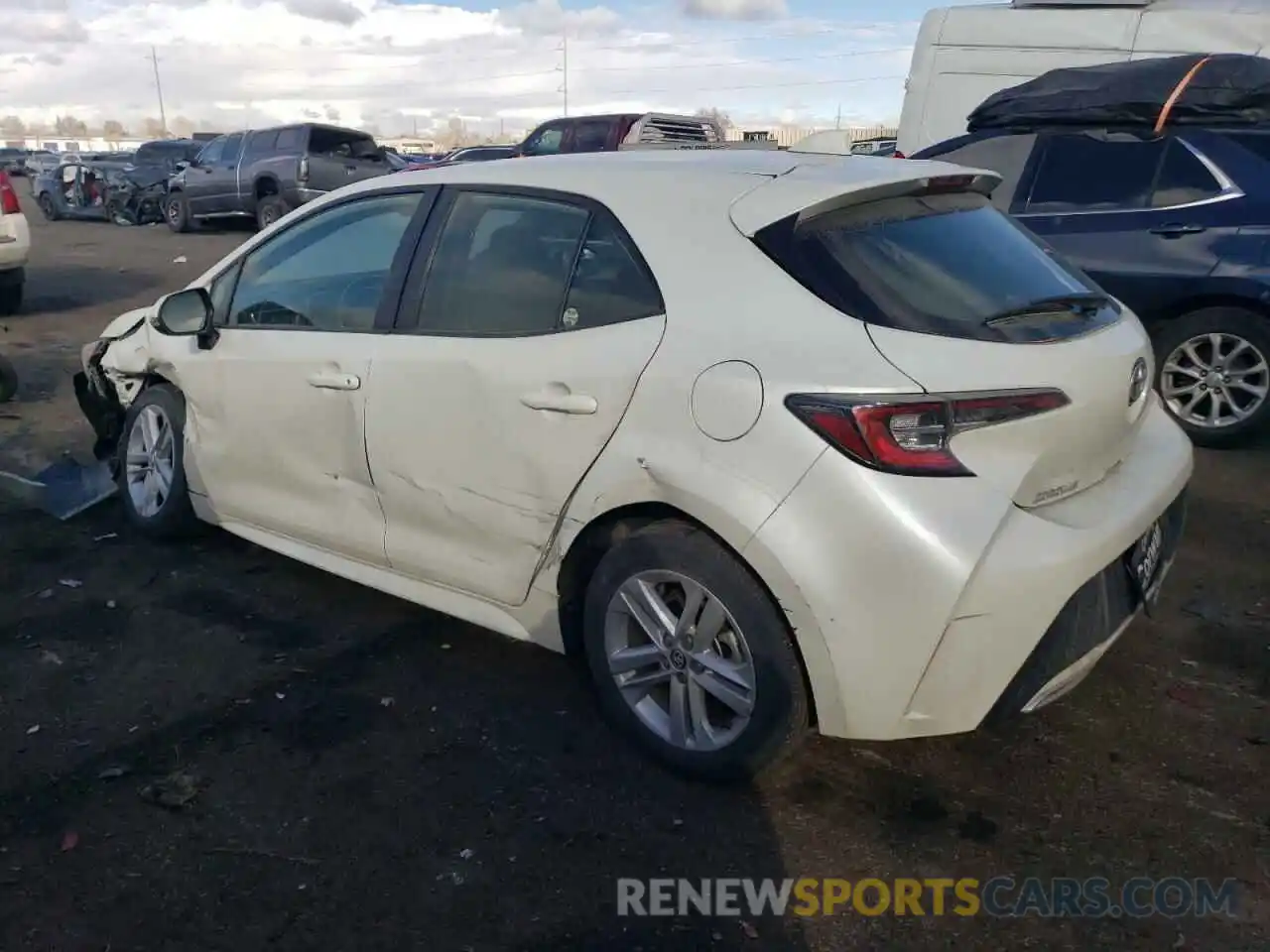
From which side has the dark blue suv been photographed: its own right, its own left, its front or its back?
left

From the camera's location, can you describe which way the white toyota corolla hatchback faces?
facing away from the viewer and to the left of the viewer

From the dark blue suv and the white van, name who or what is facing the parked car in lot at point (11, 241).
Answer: the dark blue suv

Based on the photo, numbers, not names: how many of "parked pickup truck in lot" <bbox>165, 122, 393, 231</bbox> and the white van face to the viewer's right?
1

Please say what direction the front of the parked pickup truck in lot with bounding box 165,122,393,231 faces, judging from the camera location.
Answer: facing away from the viewer and to the left of the viewer

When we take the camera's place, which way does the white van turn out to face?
facing to the right of the viewer

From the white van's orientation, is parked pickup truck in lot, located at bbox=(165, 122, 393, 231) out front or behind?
behind

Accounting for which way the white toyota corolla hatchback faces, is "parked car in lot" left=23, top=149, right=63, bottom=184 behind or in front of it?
in front

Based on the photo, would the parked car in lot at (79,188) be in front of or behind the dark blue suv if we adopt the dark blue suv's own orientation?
in front

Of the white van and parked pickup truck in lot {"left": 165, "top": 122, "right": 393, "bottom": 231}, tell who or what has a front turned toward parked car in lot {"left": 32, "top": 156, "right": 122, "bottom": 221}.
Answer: parked pickup truck in lot {"left": 165, "top": 122, "right": 393, "bottom": 231}
